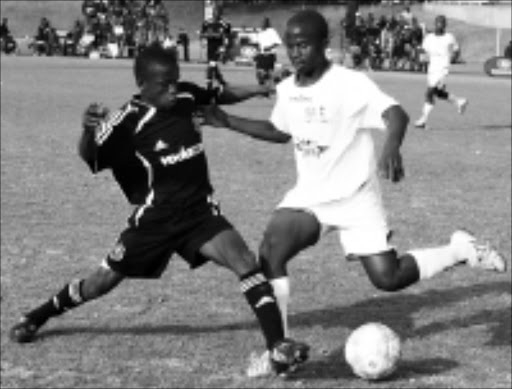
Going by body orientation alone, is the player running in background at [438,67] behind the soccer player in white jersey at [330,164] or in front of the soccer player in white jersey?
behind

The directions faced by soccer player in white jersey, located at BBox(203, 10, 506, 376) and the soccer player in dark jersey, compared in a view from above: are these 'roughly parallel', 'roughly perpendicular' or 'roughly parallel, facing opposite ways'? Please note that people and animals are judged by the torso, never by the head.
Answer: roughly perpendicular

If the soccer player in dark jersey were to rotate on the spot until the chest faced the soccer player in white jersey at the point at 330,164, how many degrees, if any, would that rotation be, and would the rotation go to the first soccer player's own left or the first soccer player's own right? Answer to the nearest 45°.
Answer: approximately 45° to the first soccer player's own left

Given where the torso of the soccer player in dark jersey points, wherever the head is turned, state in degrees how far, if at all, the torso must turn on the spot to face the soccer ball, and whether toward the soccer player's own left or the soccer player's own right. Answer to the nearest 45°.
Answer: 0° — they already face it

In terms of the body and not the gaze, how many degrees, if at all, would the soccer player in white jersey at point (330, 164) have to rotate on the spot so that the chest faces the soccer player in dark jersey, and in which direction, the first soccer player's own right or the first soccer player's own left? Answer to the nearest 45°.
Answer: approximately 45° to the first soccer player's own right

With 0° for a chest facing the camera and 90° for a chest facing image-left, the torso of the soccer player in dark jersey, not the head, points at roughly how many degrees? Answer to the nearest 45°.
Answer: approximately 315°
